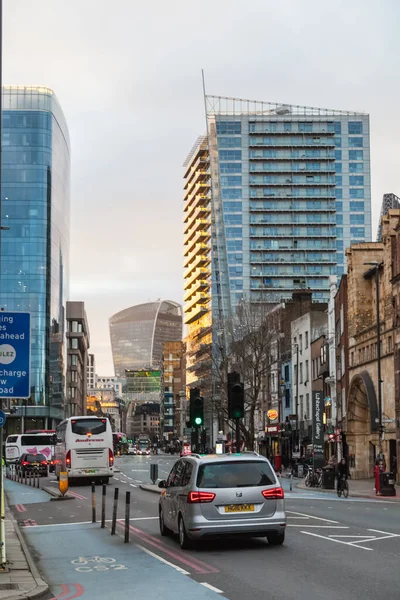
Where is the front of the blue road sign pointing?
toward the camera

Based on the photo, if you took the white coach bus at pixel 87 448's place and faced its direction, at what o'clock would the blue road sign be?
The blue road sign is roughly at 6 o'clock from the white coach bus.

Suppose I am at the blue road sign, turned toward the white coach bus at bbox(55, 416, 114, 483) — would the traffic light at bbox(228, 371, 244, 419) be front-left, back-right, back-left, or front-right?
front-right

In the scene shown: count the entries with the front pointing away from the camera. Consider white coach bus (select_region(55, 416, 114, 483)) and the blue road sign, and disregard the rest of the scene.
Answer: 1

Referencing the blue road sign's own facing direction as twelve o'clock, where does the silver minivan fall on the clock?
The silver minivan is roughly at 8 o'clock from the blue road sign.

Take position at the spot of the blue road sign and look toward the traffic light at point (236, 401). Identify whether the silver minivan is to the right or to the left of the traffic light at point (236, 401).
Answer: right

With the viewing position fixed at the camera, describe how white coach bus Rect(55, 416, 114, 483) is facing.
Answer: facing away from the viewer

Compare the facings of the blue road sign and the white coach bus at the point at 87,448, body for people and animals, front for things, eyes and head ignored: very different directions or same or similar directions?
very different directions

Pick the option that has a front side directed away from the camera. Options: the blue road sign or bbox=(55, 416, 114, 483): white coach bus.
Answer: the white coach bus

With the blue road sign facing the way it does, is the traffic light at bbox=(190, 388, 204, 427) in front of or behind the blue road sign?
behind

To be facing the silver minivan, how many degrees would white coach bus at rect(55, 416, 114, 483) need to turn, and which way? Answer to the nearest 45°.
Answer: approximately 180°
